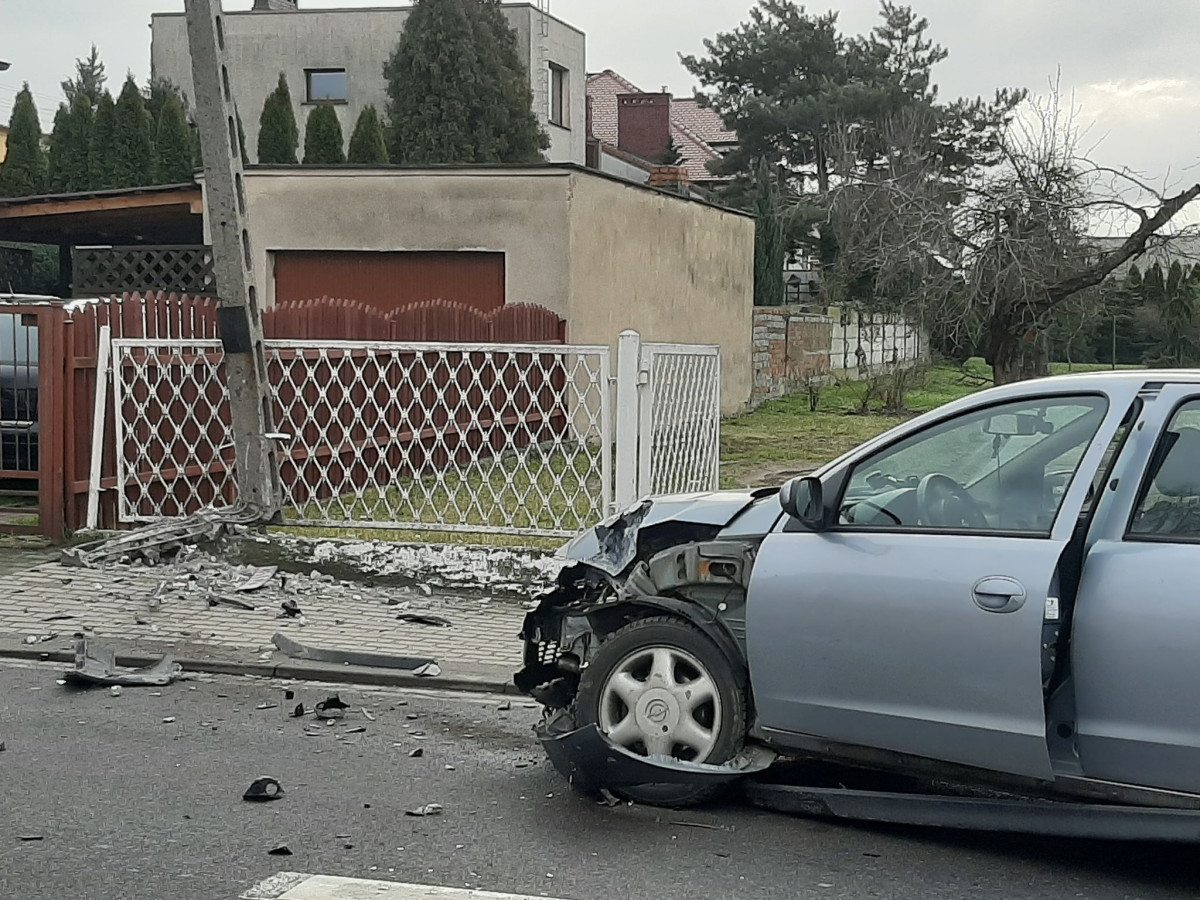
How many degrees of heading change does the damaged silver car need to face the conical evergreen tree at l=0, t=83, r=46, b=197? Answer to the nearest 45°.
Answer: approximately 45° to its right

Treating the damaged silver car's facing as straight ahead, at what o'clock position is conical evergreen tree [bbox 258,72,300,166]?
The conical evergreen tree is roughly at 2 o'clock from the damaged silver car.

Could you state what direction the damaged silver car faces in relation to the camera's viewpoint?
facing to the left of the viewer

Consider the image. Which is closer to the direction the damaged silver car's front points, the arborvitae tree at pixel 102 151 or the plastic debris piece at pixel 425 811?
the plastic debris piece

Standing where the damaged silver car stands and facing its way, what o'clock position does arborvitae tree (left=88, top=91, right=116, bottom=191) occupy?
The arborvitae tree is roughly at 2 o'clock from the damaged silver car.

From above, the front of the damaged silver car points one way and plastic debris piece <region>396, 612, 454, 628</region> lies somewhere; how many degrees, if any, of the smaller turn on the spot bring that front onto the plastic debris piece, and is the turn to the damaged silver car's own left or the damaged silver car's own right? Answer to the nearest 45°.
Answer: approximately 45° to the damaged silver car's own right

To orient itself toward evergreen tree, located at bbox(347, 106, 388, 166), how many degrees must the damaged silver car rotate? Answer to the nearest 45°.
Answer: approximately 90° to its right

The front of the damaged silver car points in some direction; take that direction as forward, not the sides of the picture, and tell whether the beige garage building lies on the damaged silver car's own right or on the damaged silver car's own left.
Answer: on the damaged silver car's own right

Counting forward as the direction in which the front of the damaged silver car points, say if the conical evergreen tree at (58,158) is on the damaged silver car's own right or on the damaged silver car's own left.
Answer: on the damaged silver car's own right

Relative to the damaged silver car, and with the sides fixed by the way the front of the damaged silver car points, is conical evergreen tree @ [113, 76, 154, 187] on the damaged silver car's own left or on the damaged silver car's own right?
on the damaged silver car's own right

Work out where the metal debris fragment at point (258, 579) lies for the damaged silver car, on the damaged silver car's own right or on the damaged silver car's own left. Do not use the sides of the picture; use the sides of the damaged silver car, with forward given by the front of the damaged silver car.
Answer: on the damaged silver car's own right

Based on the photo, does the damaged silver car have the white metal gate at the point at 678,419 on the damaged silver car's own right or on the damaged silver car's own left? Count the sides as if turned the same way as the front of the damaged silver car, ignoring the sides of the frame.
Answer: on the damaged silver car's own right
